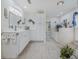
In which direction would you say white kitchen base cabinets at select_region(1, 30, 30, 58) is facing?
to the viewer's right

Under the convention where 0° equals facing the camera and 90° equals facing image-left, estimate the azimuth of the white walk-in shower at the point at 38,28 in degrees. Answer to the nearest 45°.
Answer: approximately 0°

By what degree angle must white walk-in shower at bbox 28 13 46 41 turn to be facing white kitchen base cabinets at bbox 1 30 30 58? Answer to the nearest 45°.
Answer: approximately 90° to its right

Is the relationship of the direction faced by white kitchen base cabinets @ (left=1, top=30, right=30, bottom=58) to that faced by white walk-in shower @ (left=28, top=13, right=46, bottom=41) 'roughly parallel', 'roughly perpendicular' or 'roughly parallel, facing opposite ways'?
roughly perpendicular

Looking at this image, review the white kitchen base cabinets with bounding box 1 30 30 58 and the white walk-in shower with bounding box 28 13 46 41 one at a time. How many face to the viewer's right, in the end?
1

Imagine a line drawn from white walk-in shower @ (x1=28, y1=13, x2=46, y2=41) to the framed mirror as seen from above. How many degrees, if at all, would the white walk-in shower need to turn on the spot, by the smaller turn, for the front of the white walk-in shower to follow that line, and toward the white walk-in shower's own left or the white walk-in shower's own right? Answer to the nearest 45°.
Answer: approximately 90° to the white walk-in shower's own right
